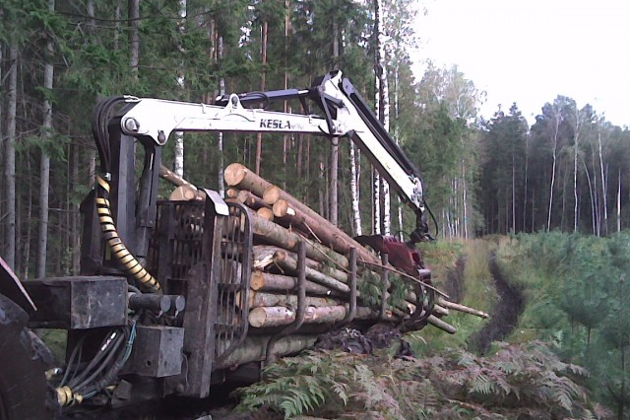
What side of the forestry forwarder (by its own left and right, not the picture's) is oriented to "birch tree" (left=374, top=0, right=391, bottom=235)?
back

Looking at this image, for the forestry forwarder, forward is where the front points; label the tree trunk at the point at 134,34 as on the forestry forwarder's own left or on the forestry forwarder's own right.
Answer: on the forestry forwarder's own right

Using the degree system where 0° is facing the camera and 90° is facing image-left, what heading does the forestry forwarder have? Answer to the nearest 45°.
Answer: approximately 45°

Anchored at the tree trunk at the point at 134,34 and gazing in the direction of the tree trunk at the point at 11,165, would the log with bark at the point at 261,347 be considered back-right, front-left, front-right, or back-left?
back-left
